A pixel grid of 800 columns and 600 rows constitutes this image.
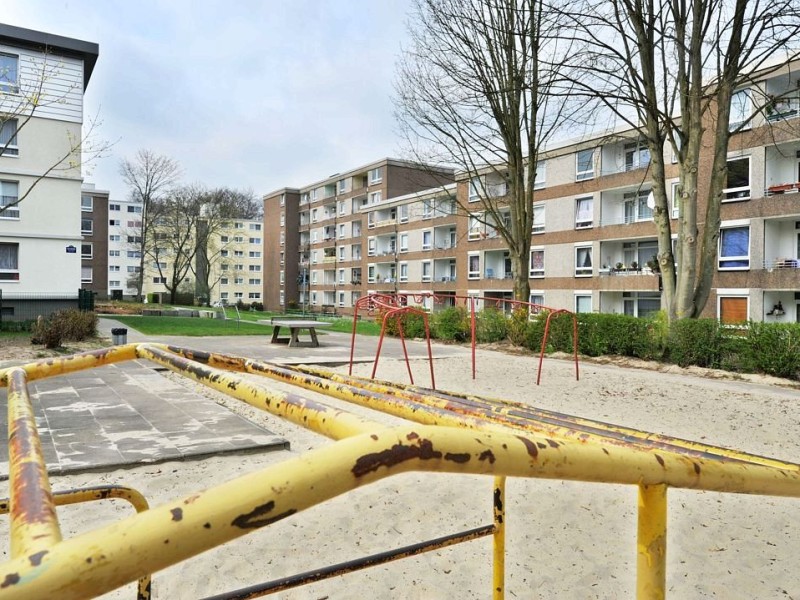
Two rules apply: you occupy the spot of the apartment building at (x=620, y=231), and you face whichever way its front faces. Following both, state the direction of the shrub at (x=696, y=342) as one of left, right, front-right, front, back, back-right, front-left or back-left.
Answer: front-left

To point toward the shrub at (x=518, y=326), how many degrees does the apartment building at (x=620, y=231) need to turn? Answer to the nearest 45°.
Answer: approximately 45° to its left

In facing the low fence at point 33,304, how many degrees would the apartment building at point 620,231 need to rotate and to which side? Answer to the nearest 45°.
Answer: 0° — it already faces it

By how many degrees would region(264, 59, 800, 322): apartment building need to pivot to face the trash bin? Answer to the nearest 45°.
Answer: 0° — it already faces it

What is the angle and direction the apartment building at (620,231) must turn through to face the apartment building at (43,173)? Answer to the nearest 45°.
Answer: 0° — it already faces it

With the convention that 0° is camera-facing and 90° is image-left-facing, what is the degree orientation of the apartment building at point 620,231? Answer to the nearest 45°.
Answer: approximately 45°

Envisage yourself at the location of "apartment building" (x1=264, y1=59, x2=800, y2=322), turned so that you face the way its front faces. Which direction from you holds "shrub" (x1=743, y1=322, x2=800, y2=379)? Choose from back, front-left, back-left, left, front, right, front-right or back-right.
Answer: front-left

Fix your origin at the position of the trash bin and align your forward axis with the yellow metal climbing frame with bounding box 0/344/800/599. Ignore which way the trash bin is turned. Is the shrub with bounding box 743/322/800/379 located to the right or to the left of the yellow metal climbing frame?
left

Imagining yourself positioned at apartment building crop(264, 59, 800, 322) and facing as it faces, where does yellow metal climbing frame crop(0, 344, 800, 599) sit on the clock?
The yellow metal climbing frame is roughly at 11 o'clock from the apartment building.

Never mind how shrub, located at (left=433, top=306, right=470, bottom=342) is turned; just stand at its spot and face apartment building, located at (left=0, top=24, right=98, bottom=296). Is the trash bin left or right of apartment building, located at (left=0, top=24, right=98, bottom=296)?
left
